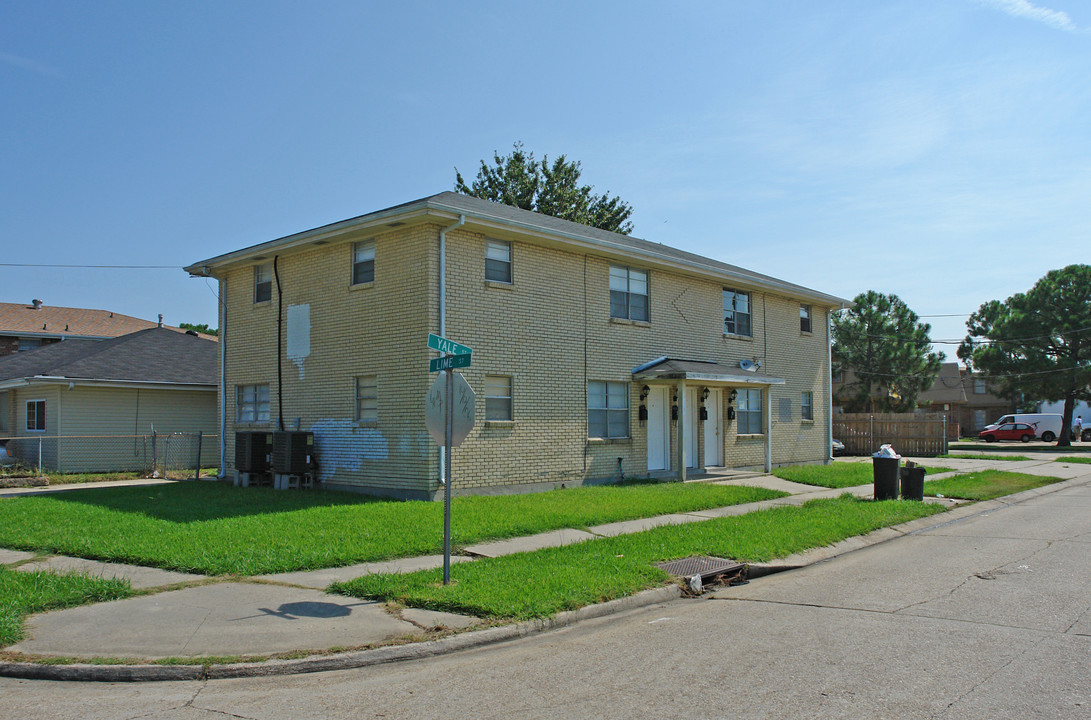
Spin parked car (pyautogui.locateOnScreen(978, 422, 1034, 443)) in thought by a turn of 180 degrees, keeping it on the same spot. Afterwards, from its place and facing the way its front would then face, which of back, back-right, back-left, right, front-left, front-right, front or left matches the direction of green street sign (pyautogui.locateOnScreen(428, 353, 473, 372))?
right

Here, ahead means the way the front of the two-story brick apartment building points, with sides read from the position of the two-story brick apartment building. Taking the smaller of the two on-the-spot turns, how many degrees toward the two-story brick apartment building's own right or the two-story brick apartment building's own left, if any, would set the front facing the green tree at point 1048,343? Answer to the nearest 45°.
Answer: approximately 90° to the two-story brick apartment building's own left

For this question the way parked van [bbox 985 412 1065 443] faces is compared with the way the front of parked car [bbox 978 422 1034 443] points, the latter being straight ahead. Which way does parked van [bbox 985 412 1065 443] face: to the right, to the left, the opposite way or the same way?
the same way

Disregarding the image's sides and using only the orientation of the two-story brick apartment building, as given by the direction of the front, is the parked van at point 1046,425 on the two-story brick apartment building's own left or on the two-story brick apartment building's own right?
on the two-story brick apartment building's own left

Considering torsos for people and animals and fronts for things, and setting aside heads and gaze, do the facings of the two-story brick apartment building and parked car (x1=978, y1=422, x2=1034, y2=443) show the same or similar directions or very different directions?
very different directions

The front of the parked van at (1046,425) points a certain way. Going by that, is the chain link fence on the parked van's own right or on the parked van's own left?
on the parked van's own left

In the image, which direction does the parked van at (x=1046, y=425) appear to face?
to the viewer's left

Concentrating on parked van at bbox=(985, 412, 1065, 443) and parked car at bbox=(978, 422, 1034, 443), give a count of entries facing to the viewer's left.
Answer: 2

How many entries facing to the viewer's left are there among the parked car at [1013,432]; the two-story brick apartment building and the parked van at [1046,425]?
2

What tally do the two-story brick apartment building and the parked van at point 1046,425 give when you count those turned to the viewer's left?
1

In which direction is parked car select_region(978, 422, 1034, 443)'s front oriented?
to the viewer's left

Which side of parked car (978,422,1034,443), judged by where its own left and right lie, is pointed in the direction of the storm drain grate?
left

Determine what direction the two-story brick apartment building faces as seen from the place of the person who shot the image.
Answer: facing the viewer and to the right of the viewer
